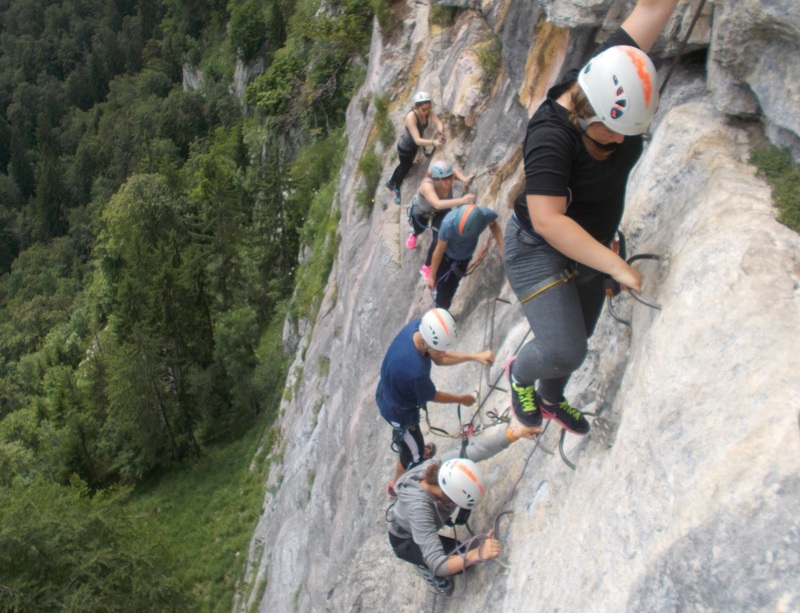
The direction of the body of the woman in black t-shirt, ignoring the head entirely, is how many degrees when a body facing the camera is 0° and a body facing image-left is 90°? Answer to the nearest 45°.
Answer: approximately 315°

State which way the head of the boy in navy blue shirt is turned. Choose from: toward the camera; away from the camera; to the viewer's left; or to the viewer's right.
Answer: to the viewer's right
